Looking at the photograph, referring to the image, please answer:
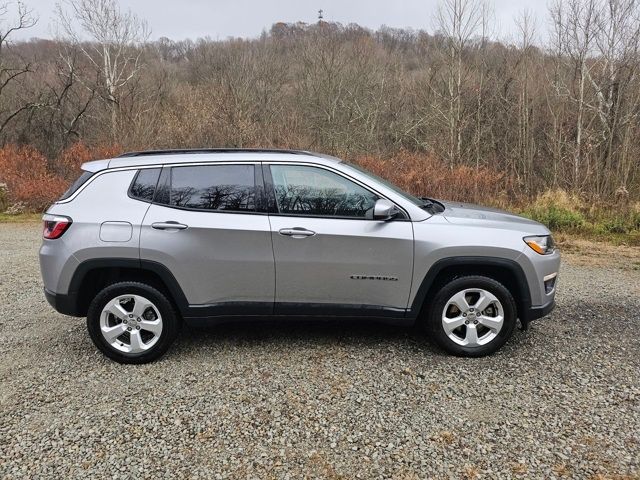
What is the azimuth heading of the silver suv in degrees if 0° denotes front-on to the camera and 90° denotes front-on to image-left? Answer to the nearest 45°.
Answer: approximately 270°
